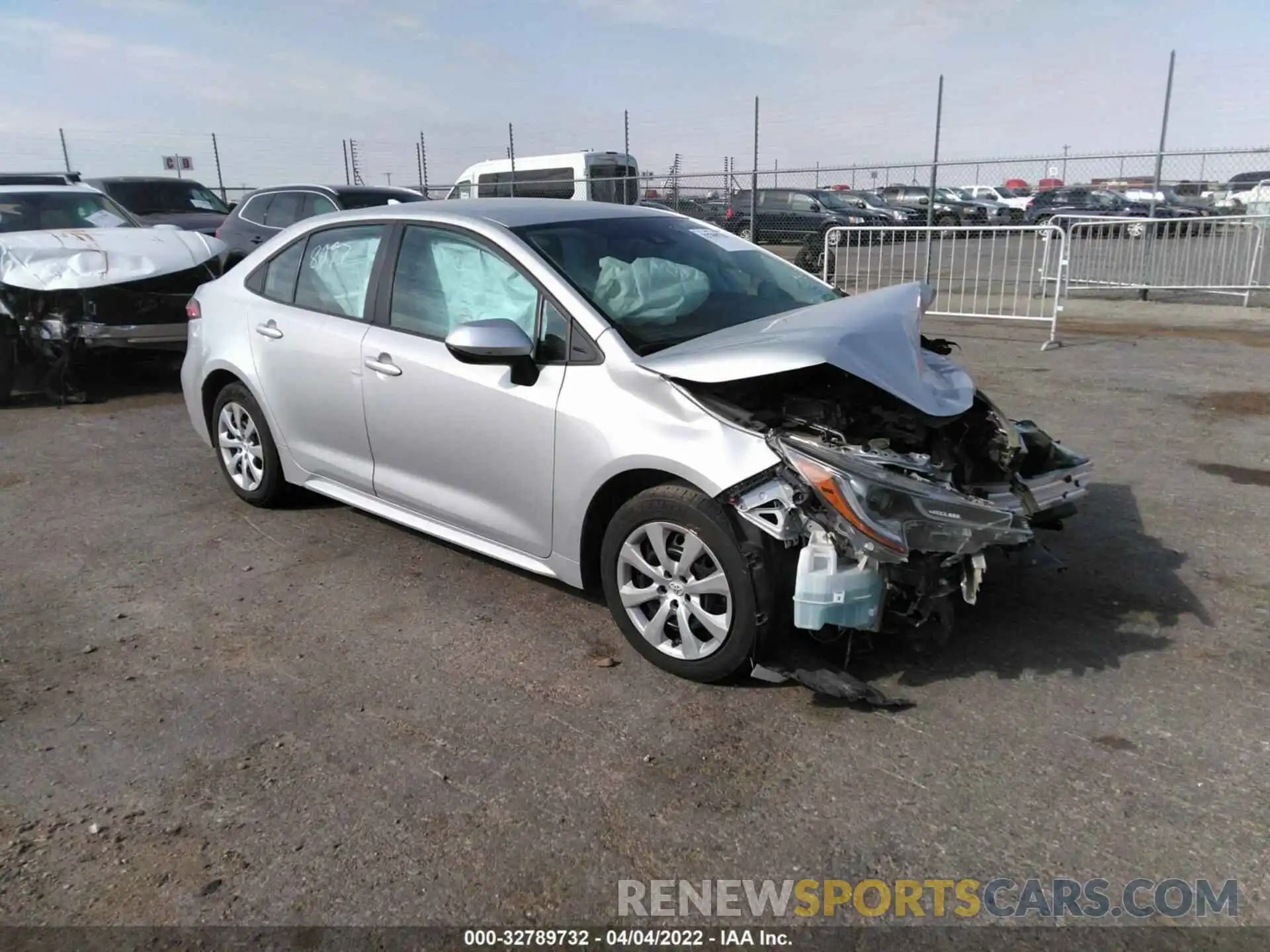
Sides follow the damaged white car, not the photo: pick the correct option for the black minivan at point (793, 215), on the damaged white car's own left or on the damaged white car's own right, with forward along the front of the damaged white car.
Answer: on the damaged white car's own left

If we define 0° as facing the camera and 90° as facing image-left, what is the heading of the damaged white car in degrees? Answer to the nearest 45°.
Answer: approximately 315°

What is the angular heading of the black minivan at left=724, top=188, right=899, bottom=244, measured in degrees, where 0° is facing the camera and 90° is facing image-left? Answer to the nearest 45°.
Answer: approximately 315°

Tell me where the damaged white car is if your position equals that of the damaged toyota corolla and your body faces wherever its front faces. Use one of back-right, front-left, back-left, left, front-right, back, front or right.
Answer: back

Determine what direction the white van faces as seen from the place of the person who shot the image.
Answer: facing away from the viewer and to the left of the viewer

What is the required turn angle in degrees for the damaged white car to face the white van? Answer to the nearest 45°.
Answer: approximately 90° to its left

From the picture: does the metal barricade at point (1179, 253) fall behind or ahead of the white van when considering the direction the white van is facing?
behind

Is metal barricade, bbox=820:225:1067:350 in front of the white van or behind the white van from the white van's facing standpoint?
behind
